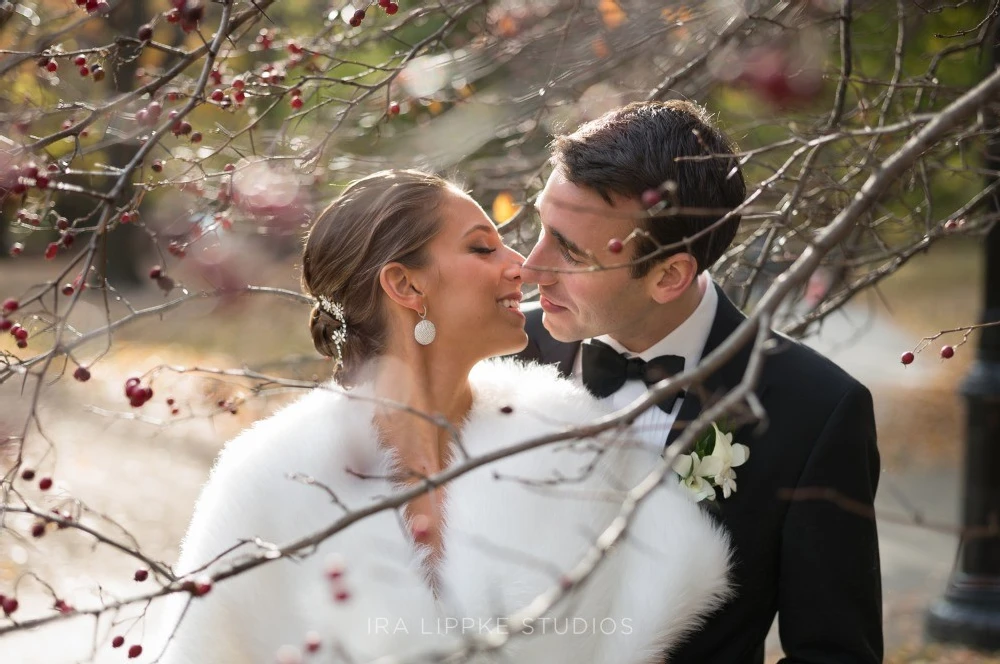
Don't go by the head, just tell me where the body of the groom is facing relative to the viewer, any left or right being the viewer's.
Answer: facing the viewer and to the left of the viewer

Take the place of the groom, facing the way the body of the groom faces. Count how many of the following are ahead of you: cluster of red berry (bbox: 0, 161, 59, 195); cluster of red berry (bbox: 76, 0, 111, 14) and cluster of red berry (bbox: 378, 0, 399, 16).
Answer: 3

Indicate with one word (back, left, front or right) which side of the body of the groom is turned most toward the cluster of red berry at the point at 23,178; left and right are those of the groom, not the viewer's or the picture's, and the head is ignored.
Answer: front

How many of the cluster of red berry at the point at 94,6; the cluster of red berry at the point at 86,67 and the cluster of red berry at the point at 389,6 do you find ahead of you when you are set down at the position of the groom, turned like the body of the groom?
3

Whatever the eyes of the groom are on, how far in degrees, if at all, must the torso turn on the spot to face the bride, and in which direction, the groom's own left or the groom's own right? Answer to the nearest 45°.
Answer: approximately 45° to the groom's own right

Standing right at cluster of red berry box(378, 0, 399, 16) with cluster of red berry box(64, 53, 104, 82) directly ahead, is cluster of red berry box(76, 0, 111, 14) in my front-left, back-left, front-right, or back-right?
front-left

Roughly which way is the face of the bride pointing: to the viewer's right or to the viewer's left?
to the viewer's right

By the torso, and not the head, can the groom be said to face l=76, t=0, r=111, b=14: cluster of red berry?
yes

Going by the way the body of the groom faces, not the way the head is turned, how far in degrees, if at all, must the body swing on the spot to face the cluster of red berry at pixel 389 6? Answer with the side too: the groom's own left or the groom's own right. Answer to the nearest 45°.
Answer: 0° — they already face it

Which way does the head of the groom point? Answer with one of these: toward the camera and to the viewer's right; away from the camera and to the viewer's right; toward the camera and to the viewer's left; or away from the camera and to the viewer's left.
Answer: toward the camera and to the viewer's left

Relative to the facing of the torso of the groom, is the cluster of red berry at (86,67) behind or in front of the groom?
in front
